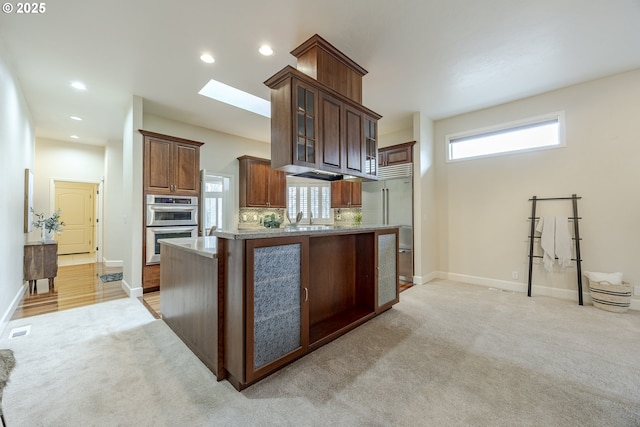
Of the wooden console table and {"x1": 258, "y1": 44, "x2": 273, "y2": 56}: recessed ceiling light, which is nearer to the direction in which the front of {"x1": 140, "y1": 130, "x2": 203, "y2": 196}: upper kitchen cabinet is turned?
the recessed ceiling light

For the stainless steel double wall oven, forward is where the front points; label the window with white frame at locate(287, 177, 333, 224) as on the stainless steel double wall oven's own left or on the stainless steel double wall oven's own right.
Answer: on the stainless steel double wall oven's own left

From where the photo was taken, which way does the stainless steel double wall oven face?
toward the camera

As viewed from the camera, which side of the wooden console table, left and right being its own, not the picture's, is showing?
right

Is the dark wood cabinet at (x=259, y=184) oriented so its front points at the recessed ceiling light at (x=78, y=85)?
no

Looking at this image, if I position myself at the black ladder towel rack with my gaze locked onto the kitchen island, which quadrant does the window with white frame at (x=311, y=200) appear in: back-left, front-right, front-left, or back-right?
front-right

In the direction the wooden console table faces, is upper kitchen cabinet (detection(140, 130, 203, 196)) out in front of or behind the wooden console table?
in front

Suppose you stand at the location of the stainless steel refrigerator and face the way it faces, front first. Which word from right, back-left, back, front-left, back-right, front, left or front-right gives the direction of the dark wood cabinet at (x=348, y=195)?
right

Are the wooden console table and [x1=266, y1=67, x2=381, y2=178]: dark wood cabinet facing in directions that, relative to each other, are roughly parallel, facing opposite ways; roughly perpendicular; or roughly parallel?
roughly perpendicular

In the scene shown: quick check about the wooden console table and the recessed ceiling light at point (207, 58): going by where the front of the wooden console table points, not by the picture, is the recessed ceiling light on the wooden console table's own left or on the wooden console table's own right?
on the wooden console table's own right

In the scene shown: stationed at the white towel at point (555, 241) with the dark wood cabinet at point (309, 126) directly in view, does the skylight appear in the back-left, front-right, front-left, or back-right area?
front-right

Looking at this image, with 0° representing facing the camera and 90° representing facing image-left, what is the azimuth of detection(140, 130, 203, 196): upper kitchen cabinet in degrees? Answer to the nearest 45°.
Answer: approximately 315°

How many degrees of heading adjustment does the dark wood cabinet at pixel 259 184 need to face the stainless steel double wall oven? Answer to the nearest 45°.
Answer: approximately 90° to its right

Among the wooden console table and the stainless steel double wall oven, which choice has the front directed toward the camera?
the stainless steel double wall oven

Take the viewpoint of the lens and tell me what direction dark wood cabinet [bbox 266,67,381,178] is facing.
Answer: facing the viewer and to the right of the viewer

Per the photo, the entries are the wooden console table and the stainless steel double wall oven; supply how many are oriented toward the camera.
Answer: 1

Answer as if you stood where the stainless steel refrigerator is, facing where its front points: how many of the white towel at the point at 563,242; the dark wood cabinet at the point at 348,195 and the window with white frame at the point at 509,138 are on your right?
1
